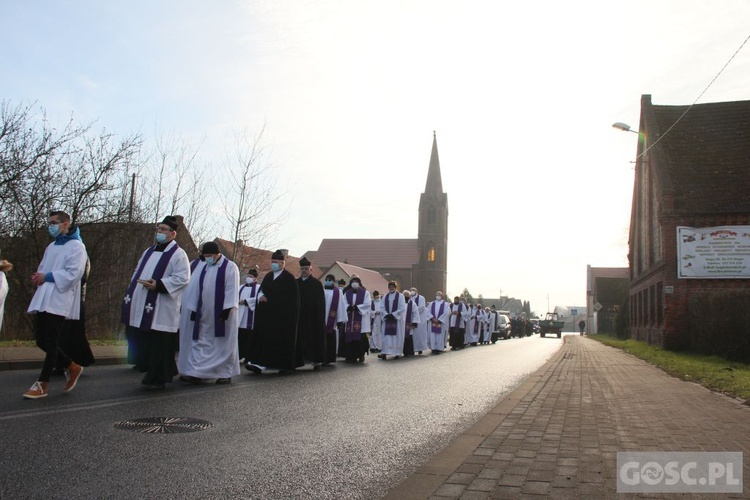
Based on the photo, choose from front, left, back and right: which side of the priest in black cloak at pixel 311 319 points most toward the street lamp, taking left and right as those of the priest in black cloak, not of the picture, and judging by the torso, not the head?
back

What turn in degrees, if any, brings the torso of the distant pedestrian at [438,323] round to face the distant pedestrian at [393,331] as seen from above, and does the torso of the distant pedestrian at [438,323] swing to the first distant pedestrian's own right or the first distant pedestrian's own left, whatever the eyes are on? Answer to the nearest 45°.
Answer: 0° — they already face them

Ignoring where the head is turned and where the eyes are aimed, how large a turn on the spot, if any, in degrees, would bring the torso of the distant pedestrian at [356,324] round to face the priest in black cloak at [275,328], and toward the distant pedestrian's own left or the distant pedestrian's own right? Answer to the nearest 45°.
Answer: approximately 45° to the distant pedestrian's own left

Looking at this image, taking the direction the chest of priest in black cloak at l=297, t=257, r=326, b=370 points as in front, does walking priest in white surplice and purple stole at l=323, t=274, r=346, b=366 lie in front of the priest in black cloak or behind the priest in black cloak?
behind

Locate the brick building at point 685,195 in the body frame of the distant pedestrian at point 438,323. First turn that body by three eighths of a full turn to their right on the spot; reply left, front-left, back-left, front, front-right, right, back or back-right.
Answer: back-right

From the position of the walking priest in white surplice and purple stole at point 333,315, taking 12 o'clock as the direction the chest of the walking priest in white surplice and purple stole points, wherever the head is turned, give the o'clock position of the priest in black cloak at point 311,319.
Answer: The priest in black cloak is roughly at 11 o'clock from the walking priest in white surplice and purple stole.

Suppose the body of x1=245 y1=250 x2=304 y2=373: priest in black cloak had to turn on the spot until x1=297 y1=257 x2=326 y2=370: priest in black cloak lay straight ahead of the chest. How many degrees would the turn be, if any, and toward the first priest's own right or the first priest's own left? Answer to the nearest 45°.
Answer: approximately 180°

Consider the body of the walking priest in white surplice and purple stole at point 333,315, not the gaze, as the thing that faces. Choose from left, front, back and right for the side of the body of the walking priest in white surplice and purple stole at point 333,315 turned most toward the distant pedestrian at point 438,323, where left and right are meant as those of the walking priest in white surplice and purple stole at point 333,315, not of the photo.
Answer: back
